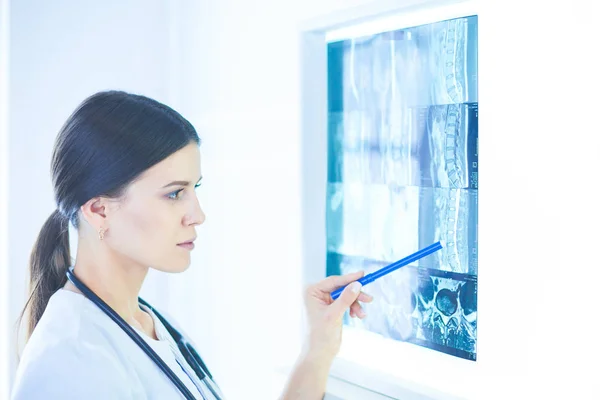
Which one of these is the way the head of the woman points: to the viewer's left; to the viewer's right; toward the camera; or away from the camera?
to the viewer's right

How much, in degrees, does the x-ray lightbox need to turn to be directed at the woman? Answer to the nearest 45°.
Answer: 0° — it already faces them
